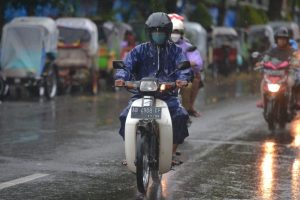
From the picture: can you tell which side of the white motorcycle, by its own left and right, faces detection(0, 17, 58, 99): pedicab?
back

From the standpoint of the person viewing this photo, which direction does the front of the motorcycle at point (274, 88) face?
facing the viewer

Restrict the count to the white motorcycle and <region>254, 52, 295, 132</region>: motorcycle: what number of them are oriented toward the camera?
2

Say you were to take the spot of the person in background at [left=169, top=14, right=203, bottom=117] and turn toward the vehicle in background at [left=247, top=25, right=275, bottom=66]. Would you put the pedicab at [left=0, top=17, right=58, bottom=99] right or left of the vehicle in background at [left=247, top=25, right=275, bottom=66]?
left

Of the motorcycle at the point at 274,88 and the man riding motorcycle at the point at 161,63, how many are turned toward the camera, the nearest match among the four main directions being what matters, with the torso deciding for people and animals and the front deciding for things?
2

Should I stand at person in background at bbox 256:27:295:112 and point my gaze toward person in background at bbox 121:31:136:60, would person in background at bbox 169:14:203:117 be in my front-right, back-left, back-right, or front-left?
back-left

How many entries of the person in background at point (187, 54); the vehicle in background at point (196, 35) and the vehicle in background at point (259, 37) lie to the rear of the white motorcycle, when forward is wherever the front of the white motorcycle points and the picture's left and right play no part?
3

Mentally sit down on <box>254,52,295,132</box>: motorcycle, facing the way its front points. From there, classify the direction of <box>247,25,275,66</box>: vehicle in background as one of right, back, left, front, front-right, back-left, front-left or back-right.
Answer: back

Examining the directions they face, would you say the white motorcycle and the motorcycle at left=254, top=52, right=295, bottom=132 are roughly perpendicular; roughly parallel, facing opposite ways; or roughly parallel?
roughly parallel

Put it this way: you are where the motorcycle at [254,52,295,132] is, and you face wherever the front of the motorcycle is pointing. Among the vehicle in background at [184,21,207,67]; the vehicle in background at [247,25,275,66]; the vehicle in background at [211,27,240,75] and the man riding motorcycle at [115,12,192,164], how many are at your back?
3

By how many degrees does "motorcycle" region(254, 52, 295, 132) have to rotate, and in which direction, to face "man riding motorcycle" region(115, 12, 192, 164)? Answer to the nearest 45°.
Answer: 0° — it already faces them

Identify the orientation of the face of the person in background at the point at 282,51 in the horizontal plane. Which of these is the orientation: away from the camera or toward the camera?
toward the camera

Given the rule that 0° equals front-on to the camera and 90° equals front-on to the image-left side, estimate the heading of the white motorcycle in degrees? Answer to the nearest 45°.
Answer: approximately 0°

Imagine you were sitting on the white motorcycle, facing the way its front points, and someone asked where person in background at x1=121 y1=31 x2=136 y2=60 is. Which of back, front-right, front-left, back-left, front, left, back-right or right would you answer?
back
